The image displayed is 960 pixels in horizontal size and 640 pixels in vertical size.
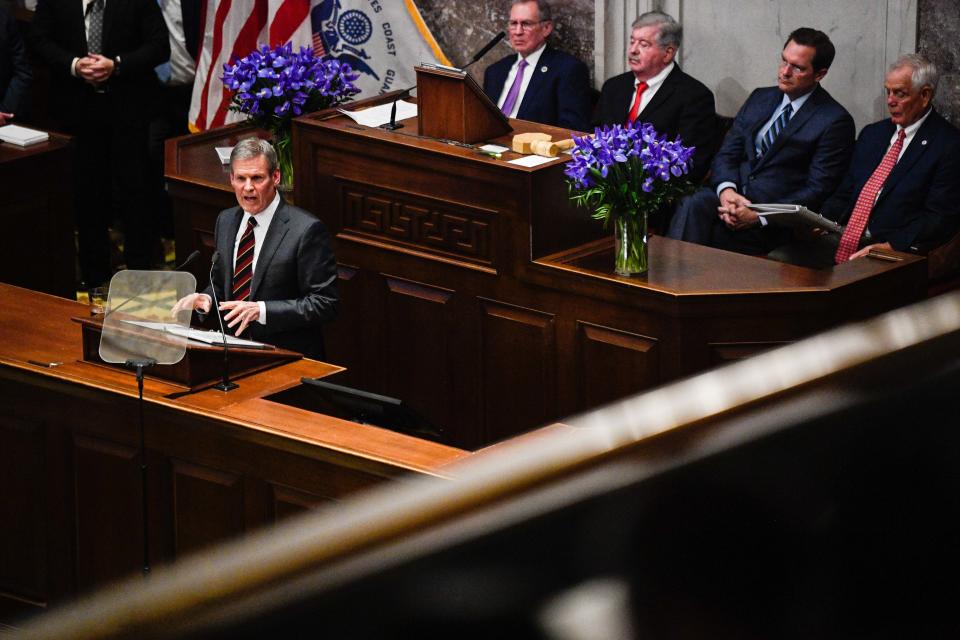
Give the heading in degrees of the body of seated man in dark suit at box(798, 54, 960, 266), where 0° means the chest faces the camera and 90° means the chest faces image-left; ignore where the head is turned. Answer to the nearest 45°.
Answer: approximately 45°

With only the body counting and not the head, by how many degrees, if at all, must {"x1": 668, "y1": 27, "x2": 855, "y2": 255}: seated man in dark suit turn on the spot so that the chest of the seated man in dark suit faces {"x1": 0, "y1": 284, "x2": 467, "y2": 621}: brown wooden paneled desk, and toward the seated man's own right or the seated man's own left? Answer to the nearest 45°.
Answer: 0° — they already face it

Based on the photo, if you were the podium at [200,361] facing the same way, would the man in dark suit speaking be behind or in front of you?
behind

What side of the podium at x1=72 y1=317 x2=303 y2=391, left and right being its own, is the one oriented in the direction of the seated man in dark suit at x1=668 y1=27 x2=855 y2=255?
back

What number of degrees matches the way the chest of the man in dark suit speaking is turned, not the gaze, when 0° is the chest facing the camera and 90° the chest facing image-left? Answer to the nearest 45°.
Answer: approximately 45°

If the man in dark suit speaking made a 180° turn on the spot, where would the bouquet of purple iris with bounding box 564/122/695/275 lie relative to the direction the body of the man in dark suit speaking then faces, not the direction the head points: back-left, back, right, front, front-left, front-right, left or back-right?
front-right

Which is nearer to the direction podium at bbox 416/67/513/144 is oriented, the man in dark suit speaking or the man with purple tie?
the man in dark suit speaking

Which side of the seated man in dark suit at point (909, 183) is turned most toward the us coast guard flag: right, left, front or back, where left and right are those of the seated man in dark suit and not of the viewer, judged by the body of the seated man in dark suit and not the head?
right

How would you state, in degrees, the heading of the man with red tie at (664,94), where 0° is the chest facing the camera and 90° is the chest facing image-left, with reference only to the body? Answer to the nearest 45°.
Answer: approximately 45°
